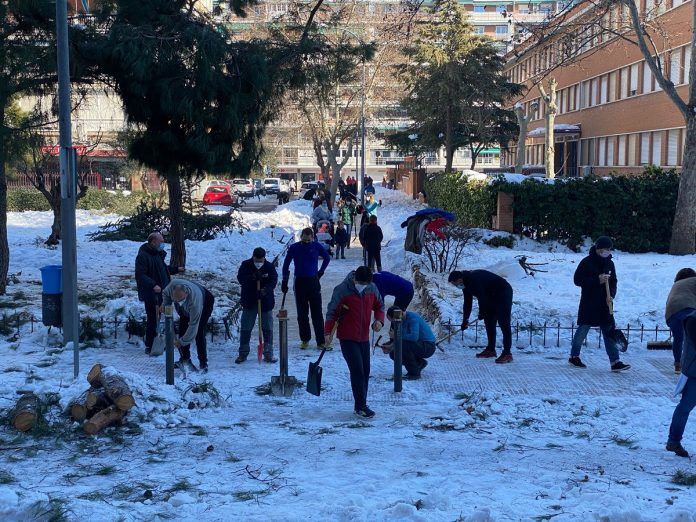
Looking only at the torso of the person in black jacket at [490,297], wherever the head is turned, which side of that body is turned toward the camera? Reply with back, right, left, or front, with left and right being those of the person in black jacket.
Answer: left

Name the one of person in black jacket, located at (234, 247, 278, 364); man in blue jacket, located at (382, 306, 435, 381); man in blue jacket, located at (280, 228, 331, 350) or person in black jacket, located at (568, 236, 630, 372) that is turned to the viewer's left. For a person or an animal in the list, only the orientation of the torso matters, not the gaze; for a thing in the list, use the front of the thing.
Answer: man in blue jacket, located at (382, 306, 435, 381)

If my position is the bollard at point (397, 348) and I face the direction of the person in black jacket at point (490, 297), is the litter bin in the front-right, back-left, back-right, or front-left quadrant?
back-left

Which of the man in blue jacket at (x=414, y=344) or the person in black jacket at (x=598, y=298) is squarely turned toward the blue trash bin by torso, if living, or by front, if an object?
the man in blue jacket

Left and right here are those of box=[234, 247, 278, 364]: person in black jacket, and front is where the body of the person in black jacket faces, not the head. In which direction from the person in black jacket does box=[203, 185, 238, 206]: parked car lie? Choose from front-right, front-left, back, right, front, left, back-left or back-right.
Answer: back

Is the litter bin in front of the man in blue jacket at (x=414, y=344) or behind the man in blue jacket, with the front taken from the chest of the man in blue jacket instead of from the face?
in front

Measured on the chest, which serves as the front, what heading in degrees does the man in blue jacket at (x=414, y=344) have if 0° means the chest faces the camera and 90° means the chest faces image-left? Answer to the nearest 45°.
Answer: approximately 90°

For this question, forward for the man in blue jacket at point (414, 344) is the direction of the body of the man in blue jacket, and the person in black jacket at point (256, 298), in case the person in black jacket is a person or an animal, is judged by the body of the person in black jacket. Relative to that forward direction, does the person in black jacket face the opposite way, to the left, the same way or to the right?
to the left

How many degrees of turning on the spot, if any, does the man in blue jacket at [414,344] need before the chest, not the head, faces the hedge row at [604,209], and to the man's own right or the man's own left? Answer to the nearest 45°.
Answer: approximately 90° to the man's own right

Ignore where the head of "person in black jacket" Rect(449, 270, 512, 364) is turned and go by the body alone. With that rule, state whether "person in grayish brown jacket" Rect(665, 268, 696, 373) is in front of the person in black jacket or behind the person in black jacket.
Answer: behind

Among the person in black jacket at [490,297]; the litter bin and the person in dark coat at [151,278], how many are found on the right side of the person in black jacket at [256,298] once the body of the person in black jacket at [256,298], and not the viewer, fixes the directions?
2

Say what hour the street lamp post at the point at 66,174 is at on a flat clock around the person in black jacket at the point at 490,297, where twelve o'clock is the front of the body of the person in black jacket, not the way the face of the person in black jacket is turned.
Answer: The street lamp post is roughly at 11 o'clock from the person in black jacket.

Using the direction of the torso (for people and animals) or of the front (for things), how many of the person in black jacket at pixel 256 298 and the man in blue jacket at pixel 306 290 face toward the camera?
2
